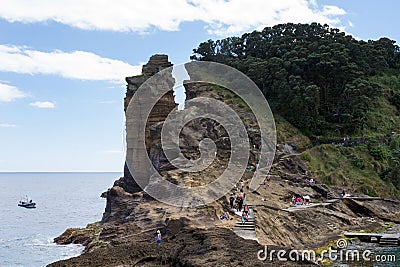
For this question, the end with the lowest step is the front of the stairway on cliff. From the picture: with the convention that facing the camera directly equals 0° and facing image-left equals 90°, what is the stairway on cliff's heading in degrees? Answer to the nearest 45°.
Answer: approximately 0°

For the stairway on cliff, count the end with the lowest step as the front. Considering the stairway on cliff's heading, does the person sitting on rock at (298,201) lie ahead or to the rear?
to the rear
